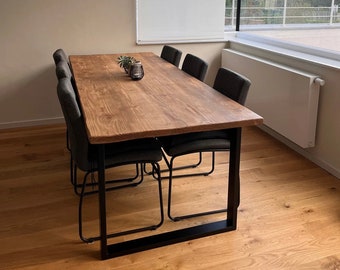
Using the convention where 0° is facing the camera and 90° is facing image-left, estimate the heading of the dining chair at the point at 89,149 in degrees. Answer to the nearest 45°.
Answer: approximately 270°

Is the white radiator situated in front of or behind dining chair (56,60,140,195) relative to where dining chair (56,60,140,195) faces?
in front

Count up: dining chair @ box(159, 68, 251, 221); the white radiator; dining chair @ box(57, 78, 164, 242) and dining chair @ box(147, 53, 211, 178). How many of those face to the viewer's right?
1

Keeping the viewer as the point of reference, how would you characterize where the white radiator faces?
facing the viewer and to the left of the viewer

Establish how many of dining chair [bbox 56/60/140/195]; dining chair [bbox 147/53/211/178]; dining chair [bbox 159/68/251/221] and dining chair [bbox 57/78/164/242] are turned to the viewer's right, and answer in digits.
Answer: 2

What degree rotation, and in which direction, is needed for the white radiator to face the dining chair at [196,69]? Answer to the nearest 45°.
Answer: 0° — it already faces it

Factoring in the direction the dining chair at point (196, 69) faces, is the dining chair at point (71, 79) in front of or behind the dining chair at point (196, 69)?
in front

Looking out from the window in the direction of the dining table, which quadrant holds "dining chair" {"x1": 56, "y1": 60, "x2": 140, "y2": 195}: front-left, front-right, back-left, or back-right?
front-right

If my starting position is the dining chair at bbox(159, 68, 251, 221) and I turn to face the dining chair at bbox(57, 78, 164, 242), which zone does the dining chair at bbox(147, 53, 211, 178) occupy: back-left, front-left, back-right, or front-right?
back-right

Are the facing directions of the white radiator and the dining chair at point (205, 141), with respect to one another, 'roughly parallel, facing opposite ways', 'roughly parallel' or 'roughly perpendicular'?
roughly parallel

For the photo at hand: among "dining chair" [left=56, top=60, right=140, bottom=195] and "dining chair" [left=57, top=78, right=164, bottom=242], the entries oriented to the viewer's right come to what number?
2

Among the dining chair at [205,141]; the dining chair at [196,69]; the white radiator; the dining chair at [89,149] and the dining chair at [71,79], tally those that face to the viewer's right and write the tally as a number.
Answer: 2

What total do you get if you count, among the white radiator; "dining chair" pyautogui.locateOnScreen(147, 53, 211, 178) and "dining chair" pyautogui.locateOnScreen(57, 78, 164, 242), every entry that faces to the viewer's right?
1

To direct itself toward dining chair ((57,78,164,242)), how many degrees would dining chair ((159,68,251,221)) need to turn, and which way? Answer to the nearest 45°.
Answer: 0° — it already faces it

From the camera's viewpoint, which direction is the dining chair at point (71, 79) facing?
to the viewer's right

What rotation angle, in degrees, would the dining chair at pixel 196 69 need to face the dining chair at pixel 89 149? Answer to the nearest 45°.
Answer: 0° — it already faces it

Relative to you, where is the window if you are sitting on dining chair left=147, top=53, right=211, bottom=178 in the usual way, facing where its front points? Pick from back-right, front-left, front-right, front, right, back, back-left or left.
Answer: back

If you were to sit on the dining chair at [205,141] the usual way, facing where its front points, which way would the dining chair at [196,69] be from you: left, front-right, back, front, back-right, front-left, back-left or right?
back-right

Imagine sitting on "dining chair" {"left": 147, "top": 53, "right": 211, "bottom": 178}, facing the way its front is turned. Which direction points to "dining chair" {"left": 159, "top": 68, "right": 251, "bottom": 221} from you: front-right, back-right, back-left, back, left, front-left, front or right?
front-left
